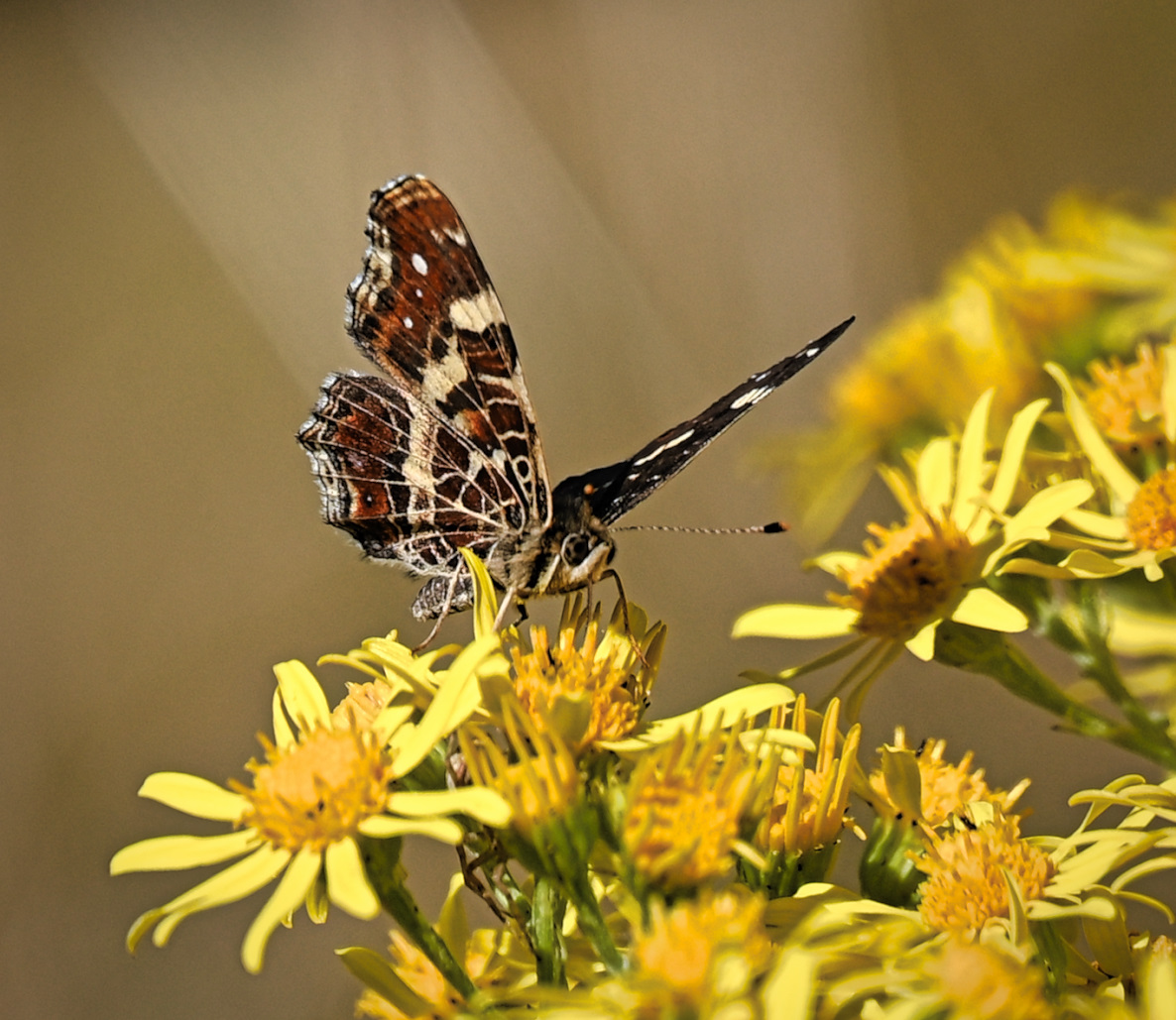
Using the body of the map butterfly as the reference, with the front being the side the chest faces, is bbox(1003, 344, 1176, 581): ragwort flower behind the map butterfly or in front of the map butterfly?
in front

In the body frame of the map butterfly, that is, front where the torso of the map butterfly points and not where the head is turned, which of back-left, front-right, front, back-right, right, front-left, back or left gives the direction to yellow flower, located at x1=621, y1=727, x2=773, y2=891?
front-right

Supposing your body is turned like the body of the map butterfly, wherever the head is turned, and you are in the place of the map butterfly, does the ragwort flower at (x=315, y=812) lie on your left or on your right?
on your right

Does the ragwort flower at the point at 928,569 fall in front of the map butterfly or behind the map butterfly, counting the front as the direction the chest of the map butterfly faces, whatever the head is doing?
in front

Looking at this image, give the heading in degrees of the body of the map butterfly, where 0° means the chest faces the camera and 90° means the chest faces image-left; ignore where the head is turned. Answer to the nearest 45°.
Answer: approximately 315°

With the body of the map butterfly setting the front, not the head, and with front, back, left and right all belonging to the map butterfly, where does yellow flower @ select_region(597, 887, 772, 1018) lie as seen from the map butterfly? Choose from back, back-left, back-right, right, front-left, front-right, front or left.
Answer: front-right
